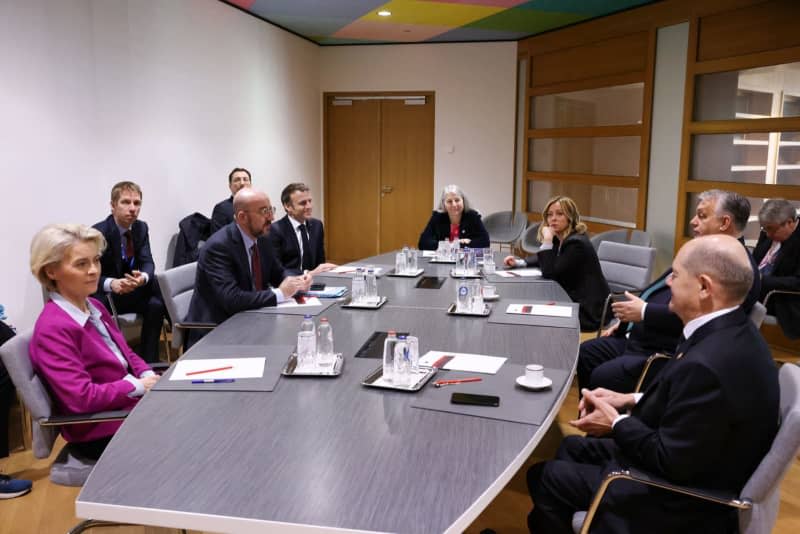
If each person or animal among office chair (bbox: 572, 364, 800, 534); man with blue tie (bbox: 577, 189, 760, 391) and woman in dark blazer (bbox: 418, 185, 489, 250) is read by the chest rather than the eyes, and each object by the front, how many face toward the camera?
1

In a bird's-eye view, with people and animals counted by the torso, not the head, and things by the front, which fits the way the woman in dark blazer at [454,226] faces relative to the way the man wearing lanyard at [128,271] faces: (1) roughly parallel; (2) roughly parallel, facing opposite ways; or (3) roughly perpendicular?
roughly perpendicular

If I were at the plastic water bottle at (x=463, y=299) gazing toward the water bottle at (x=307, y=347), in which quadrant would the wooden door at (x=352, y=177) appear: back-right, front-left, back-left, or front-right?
back-right

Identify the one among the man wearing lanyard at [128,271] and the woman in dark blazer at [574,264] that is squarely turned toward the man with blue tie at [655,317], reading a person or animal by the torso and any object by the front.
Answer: the man wearing lanyard

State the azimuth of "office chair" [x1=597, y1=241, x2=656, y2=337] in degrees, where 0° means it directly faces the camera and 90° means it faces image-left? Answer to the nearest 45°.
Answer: approximately 45°

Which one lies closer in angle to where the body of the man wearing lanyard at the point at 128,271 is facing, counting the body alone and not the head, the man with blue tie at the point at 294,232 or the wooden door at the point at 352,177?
the man with blue tie

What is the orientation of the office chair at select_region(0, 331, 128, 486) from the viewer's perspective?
to the viewer's right

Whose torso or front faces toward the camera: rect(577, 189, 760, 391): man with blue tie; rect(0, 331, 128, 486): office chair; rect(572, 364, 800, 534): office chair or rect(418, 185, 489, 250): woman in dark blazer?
the woman in dark blazer

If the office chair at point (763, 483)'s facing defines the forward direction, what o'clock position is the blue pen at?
The blue pen is roughly at 12 o'clock from the office chair.

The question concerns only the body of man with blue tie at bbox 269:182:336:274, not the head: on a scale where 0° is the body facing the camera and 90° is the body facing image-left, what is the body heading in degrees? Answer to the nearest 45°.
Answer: approximately 315°

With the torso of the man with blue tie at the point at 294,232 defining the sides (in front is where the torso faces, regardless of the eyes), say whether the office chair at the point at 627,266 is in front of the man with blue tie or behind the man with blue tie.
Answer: in front

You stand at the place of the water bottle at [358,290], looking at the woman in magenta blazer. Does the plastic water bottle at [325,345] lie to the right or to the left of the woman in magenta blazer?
left

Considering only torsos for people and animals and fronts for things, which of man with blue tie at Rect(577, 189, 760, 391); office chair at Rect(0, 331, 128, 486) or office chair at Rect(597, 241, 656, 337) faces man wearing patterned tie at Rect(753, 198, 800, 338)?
office chair at Rect(0, 331, 128, 486)

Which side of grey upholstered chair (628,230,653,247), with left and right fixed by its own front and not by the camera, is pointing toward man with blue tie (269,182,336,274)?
front

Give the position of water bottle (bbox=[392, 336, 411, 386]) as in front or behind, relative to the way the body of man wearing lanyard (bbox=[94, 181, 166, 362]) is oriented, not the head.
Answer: in front

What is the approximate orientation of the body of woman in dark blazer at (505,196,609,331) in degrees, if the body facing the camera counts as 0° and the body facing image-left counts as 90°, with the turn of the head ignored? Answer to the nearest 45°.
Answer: approximately 90°

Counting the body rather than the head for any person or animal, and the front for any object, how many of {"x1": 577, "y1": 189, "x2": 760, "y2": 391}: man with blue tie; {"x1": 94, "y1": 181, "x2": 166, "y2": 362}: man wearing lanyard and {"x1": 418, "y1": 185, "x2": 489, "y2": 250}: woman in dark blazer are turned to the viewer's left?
1

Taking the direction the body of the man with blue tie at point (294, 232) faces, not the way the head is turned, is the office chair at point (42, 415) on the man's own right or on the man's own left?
on the man's own right

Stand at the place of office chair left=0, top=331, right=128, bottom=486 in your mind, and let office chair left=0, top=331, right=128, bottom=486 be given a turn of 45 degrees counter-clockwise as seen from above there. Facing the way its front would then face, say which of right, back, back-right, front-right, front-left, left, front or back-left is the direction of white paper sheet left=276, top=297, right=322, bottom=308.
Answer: front
